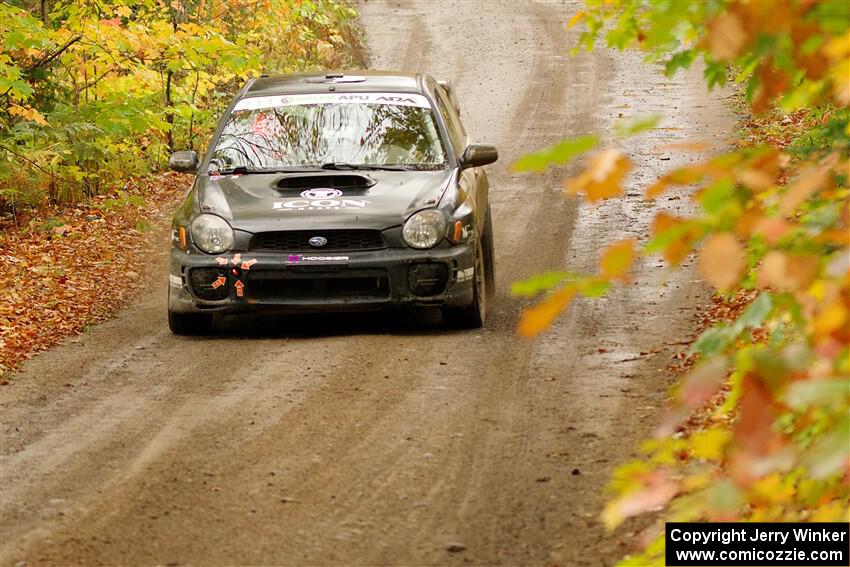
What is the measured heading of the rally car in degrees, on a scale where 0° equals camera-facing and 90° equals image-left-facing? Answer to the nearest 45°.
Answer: approximately 0°
